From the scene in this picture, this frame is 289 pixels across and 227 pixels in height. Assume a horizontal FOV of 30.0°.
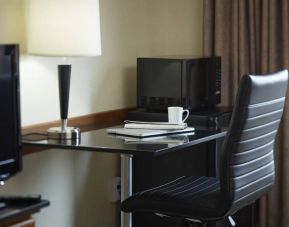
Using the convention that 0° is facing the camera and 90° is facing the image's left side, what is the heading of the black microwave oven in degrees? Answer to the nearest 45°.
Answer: approximately 315°

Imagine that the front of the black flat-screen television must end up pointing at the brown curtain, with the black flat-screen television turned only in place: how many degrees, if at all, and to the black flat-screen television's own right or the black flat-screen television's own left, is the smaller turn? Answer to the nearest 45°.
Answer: approximately 90° to the black flat-screen television's own left

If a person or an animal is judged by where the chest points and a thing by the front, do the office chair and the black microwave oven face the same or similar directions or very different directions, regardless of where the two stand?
very different directions

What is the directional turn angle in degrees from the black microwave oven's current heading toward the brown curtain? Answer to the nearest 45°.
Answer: approximately 90° to its left

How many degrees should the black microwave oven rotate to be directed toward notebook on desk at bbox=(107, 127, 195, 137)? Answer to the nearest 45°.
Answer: approximately 45° to its right

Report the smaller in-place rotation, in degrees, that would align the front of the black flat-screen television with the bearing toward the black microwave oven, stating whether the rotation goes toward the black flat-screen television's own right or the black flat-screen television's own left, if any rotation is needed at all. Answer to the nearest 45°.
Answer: approximately 90° to the black flat-screen television's own left

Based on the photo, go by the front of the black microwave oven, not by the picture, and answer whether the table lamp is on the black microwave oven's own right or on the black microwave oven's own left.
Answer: on the black microwave oven's own right

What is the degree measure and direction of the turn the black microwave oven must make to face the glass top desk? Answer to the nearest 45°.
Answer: approximately 45° to its right

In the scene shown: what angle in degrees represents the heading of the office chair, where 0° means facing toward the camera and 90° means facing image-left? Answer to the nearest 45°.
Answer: approximately 135°

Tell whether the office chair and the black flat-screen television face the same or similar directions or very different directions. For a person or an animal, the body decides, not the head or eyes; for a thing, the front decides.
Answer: very different directions
